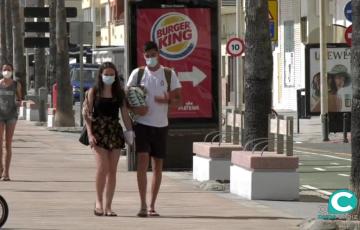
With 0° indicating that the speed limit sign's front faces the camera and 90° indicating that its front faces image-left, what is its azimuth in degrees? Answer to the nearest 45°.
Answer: approximately 0°

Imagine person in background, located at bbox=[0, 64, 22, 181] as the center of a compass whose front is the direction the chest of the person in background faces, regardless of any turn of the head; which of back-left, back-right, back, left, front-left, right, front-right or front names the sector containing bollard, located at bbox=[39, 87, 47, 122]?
back

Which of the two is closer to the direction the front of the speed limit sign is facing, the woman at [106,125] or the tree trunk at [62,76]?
the woman

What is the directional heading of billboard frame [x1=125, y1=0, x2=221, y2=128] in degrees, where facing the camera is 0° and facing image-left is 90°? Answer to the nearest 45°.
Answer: approximately 0°

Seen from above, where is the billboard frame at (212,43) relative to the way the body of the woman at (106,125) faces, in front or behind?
behind
